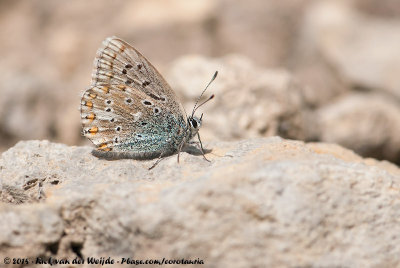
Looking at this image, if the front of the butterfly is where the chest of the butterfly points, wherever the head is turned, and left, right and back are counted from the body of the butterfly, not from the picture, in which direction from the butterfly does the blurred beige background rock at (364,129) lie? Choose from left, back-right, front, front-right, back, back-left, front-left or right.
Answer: front-left

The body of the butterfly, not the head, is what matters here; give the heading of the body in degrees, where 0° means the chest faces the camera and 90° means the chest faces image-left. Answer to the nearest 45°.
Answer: approximately 270°

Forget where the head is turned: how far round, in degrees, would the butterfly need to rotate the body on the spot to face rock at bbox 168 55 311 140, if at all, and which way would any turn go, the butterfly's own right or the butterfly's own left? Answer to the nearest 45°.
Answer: approximately 45° to the butterfly's own left
